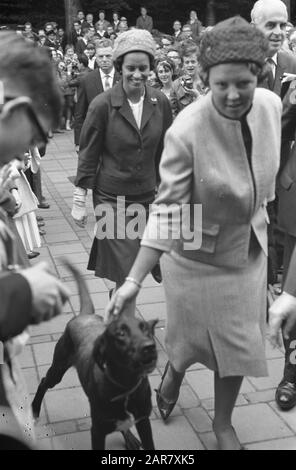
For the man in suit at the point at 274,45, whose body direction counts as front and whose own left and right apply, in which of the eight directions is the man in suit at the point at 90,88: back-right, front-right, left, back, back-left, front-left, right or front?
back-right

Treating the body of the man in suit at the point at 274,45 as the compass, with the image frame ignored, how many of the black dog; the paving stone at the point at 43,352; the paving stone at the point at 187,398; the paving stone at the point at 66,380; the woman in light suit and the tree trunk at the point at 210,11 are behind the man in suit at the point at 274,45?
1

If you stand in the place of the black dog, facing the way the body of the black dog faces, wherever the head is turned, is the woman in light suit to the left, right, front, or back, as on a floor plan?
left

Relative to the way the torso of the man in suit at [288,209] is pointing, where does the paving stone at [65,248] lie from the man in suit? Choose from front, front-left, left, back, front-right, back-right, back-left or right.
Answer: right

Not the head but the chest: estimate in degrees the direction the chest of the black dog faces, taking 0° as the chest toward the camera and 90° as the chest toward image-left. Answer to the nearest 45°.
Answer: approximately 315°

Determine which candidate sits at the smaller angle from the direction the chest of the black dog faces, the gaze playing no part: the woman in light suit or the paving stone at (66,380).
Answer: the woman in light suit

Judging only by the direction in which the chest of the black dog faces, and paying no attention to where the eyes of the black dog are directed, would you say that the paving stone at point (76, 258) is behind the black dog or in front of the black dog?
behind

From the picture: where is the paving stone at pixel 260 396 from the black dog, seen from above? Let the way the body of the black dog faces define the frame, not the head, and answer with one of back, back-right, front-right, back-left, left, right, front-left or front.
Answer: left

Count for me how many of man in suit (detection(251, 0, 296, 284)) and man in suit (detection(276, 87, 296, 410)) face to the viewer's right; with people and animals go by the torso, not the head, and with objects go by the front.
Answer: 0

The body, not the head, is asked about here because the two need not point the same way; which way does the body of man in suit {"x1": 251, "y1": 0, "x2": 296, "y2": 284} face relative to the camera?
toward the camera

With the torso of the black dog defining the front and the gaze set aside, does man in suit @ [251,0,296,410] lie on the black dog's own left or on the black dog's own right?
on the black dog's own left

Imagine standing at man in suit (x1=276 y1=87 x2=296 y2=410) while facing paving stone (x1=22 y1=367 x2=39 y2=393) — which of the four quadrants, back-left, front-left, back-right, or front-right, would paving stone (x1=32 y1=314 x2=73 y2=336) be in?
front-right

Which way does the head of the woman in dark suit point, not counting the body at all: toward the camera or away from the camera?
toward the camera

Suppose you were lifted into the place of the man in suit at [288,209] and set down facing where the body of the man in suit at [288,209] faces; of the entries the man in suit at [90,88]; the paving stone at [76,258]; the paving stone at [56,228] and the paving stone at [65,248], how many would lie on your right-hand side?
4

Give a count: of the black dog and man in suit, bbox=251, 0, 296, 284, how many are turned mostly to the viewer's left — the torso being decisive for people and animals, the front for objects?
0

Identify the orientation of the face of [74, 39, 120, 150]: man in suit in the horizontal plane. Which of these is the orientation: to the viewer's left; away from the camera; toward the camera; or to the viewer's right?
toward the camera
